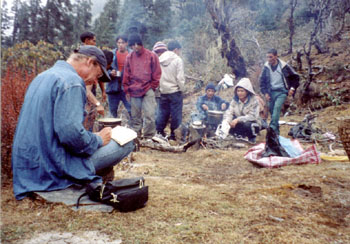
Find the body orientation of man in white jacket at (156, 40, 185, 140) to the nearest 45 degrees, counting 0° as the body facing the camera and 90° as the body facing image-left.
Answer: approximately 225°

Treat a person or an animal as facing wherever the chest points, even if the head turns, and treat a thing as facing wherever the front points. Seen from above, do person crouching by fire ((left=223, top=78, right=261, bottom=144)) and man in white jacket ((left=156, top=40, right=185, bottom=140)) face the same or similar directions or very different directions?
very different directions

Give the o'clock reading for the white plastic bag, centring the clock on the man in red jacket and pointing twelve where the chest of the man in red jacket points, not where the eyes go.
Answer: The white plastic bag is roughly at 9 o'clock from the man in red jacket.

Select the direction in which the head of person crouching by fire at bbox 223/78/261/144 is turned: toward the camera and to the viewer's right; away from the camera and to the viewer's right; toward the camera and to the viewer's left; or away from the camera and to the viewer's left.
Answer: toward the camera and to the viewer's left

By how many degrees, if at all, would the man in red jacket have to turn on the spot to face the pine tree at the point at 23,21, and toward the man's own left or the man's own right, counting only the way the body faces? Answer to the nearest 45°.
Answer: approximately 135° to the man's own right

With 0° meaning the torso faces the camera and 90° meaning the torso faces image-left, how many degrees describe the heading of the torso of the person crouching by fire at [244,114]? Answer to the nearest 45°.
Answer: approximately 45°

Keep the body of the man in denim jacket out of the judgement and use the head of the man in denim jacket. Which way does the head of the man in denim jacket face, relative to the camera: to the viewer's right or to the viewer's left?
to the viewer's right

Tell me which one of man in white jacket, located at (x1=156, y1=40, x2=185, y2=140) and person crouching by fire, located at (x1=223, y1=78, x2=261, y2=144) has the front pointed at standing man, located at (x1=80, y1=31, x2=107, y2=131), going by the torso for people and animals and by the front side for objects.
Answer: the person crouching by fire
